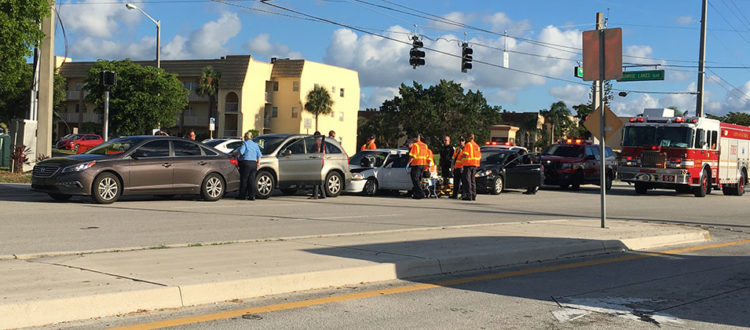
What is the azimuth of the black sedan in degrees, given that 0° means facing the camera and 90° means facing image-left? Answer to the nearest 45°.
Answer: approximately 45°

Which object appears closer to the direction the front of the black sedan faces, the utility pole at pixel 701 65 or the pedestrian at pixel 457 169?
the pedestrian

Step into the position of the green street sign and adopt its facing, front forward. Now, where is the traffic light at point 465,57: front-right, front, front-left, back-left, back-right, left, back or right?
front-right

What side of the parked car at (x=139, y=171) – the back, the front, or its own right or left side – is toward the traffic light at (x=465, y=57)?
back

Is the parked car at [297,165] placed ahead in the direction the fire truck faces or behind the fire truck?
ahead

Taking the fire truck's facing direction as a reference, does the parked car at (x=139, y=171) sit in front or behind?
in front

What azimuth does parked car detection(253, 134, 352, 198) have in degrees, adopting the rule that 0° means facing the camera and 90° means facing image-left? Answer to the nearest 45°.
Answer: approximately 45°
